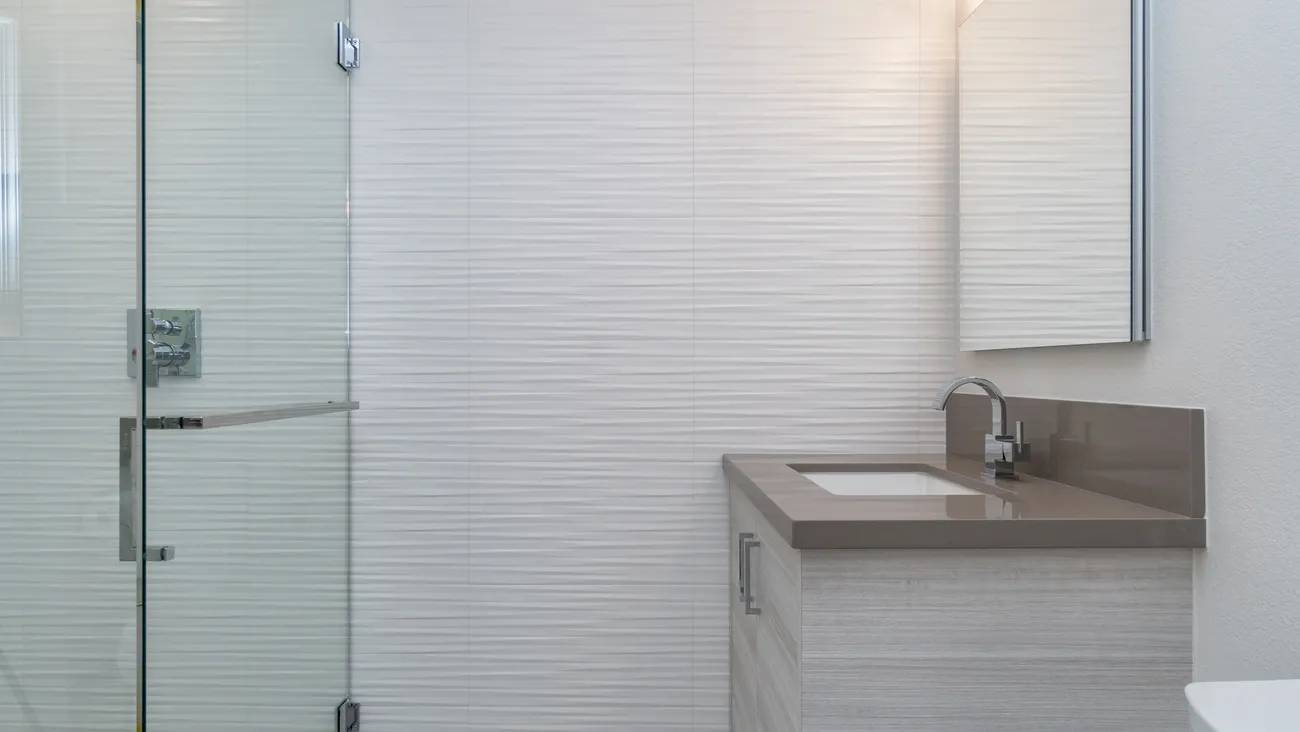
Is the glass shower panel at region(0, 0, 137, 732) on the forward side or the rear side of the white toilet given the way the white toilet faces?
on the forward side

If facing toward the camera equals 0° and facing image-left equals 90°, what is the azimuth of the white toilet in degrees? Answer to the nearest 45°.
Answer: approximately 90°

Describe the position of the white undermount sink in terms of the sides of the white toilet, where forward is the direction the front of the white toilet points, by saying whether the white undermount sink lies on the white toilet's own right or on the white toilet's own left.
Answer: on the white toilet's own right

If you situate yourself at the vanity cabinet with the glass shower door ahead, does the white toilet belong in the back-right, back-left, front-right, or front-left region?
back-left

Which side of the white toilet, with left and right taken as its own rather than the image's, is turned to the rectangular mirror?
right

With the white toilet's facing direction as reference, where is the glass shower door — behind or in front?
in front

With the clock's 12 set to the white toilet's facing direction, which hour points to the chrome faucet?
The chrome faucet is roughly at 2 o'clock from the white toilet.
